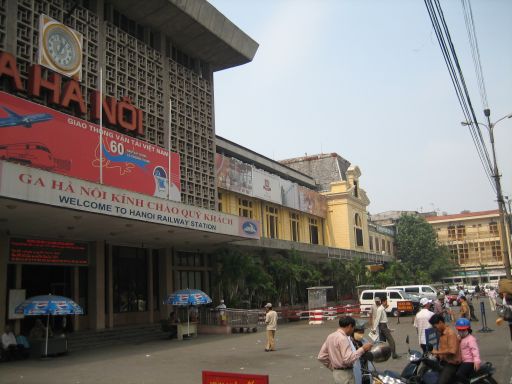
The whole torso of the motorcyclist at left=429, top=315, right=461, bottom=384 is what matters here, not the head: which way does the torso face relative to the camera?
to the viewer's left

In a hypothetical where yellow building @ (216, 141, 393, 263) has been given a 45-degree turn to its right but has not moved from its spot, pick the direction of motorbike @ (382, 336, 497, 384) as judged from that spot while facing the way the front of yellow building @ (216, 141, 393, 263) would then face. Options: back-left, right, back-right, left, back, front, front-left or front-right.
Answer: front

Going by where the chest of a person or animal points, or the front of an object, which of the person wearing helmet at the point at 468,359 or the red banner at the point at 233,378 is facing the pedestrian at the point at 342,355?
the person wearing helmet

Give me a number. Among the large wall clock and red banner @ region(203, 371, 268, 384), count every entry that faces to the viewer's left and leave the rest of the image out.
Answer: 0

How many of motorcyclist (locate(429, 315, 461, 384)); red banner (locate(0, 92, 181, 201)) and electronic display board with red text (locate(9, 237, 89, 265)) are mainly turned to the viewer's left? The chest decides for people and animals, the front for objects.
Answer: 1

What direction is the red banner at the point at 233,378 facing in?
toward the camera

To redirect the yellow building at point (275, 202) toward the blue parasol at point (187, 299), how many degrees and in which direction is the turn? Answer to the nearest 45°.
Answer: approximately 45° to its right

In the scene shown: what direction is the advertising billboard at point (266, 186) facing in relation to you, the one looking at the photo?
facing the viewer and to the right of the viewer

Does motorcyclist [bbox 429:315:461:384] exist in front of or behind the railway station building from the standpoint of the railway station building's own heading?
in front

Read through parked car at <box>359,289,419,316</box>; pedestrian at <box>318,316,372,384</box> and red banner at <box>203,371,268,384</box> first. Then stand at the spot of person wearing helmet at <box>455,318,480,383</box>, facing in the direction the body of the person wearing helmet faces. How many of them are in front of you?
2
